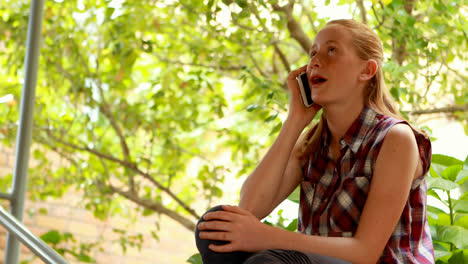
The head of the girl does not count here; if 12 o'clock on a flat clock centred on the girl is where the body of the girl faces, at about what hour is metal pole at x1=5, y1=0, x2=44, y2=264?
The metal pole is roughly at 2 o'clock from the girl.

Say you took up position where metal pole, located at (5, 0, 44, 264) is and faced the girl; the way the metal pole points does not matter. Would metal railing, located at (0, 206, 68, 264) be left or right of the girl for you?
right

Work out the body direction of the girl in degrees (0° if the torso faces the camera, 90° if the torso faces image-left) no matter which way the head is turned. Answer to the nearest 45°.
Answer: approximately 45°

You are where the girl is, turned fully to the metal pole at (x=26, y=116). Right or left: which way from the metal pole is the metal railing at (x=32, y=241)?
left

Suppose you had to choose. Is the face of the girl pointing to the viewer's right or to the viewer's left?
to the viewer's left
